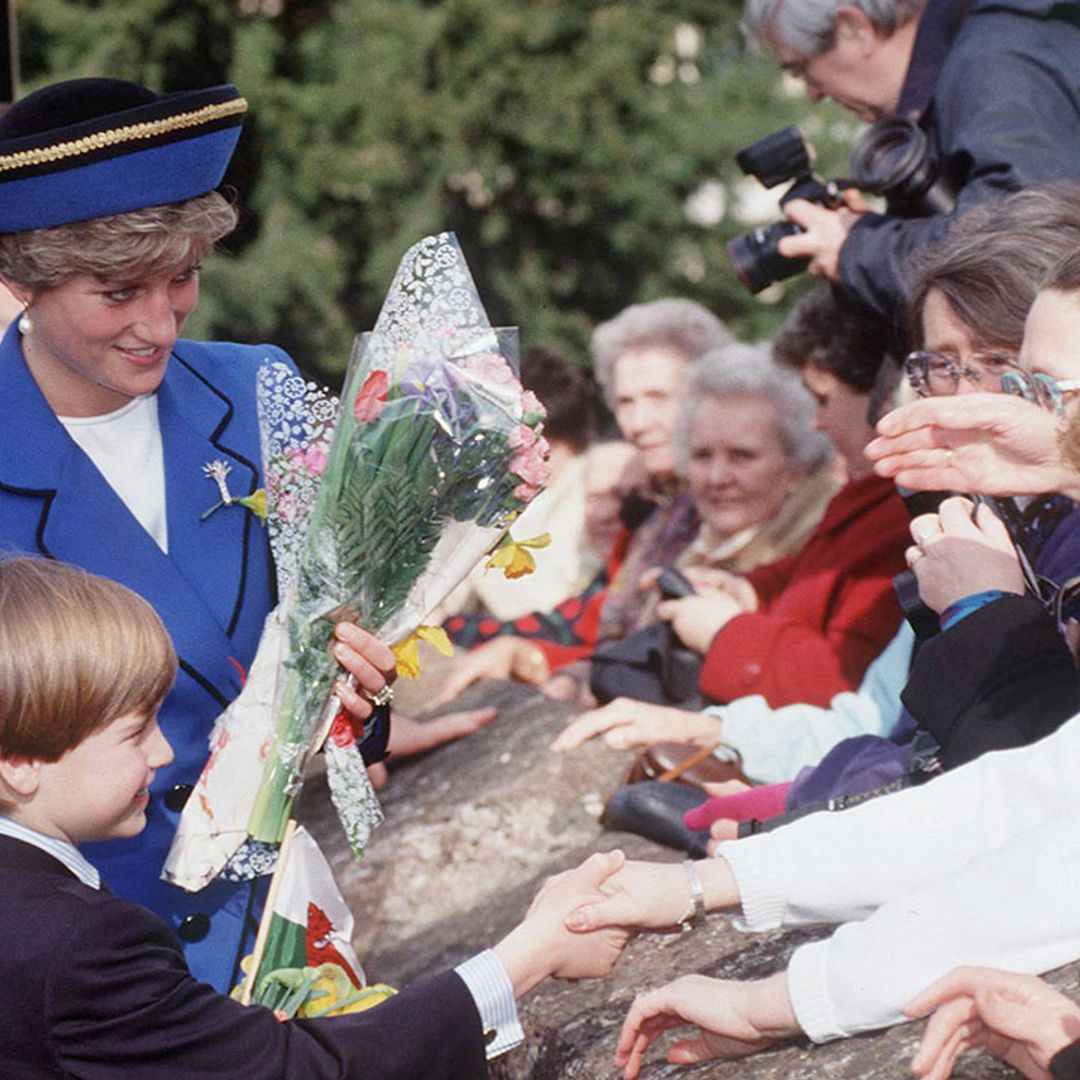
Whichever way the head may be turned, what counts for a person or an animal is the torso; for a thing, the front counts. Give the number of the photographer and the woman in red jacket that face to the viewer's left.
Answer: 2

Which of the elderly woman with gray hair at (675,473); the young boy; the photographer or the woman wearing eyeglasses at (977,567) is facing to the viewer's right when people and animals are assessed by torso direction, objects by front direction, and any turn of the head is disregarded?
the young boy

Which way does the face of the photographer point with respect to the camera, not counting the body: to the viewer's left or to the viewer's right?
to the viewer's left

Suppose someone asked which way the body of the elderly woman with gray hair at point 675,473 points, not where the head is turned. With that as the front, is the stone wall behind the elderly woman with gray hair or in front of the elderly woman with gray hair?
in front

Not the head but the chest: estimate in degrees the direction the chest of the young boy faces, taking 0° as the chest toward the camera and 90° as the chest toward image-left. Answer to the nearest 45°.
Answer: approximately 270°

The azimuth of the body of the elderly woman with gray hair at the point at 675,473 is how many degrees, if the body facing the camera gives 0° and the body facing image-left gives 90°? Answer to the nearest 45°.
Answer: approximately 45°

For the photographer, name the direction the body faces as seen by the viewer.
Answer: to the viewer's left
